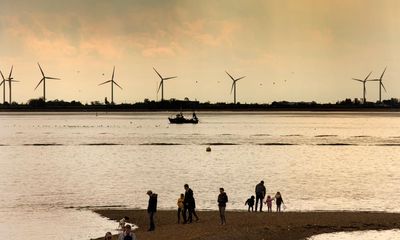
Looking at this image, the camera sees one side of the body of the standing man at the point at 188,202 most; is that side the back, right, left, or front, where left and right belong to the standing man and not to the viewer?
left
